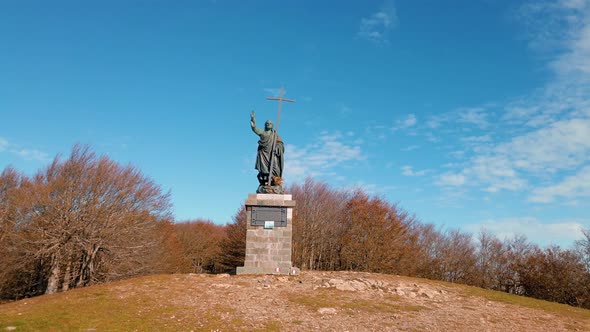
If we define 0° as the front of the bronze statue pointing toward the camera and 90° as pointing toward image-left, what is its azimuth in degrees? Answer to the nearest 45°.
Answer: approximately 0°

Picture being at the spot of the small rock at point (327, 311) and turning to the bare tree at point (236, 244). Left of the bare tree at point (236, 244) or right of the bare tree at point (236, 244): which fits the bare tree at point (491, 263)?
right

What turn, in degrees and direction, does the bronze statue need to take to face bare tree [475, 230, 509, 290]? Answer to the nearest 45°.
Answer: approximately 135° to its left

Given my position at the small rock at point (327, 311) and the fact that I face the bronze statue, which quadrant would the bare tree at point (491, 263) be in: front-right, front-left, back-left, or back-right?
front-right

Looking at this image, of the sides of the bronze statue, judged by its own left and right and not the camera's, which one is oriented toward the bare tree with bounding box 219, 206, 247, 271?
back
